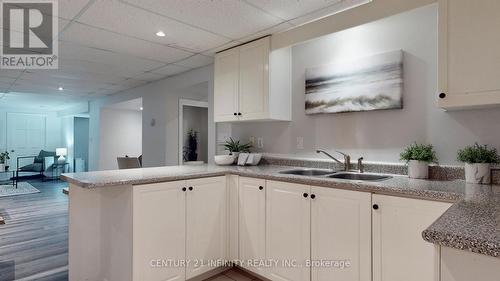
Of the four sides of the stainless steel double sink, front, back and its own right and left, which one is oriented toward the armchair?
right

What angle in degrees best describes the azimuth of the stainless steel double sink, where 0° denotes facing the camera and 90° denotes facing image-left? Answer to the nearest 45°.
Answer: approximately 0°

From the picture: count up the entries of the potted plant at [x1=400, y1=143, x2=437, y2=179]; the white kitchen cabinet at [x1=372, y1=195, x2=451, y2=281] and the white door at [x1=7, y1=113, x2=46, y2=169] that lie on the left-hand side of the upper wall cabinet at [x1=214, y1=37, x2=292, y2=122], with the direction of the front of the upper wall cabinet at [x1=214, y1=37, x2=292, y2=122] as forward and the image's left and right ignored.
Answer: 2

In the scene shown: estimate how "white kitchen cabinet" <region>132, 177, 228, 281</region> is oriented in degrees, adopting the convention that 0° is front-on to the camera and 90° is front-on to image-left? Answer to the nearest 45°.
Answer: approximately 315°

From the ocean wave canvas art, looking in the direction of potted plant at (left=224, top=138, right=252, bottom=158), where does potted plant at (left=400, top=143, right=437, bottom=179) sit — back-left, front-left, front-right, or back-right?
back-left

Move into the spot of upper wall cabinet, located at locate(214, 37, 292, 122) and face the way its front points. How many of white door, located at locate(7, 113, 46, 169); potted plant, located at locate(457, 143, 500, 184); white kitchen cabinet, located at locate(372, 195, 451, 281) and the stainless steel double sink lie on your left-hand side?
3

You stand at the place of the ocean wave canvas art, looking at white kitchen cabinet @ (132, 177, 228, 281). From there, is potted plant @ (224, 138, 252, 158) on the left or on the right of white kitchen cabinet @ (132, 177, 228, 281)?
right

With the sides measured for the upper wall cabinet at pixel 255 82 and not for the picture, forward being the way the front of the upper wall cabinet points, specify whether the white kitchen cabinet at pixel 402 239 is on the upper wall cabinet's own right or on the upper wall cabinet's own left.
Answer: on the upper wall cabinet's own left

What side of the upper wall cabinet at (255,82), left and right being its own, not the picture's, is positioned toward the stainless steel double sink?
left

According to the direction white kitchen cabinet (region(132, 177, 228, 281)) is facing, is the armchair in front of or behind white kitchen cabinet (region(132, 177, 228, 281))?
behind

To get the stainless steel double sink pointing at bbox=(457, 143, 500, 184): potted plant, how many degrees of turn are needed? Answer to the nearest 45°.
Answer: approximately 45° to its left
